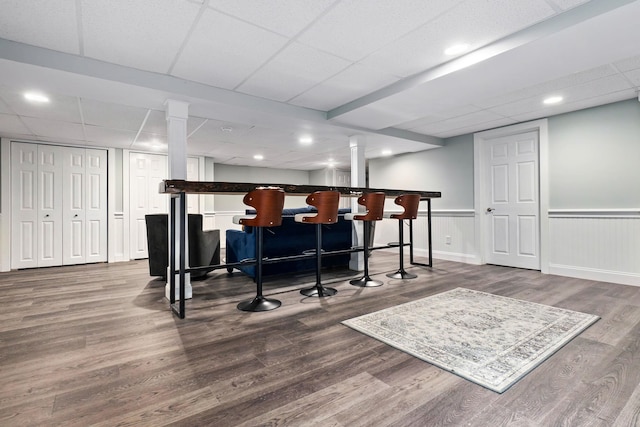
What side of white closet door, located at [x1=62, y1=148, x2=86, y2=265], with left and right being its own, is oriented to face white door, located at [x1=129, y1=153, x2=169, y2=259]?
left

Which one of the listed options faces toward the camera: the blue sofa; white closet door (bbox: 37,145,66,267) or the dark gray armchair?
the white closet door

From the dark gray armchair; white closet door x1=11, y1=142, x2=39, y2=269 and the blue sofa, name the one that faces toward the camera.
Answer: the white closet door

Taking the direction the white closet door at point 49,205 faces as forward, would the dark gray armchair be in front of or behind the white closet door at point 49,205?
in front

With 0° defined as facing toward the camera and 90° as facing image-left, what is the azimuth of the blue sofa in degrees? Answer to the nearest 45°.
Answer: approximately 135°

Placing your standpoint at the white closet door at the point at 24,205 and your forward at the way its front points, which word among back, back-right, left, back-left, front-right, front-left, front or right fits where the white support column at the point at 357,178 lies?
front-left

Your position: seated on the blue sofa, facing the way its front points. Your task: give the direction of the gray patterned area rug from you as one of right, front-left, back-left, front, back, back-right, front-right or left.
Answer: back

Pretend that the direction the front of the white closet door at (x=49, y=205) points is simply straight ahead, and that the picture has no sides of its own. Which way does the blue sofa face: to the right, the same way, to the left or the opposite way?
the opposite way

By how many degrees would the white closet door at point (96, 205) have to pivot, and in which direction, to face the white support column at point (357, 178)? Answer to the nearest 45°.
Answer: approximately 45° to its left

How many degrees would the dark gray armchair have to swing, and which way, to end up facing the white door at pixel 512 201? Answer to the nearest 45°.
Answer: approximately 45° to its right

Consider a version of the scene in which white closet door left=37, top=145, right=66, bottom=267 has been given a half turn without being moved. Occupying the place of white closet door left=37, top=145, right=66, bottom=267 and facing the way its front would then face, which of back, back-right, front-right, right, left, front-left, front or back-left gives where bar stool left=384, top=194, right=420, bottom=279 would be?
back-right

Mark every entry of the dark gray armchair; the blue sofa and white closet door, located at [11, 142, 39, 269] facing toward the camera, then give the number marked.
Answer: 1

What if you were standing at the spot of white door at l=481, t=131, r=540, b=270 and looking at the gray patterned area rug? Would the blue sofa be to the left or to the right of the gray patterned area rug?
right

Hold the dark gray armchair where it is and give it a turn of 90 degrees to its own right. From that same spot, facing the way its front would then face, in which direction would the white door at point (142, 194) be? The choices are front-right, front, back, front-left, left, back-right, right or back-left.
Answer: back-left
